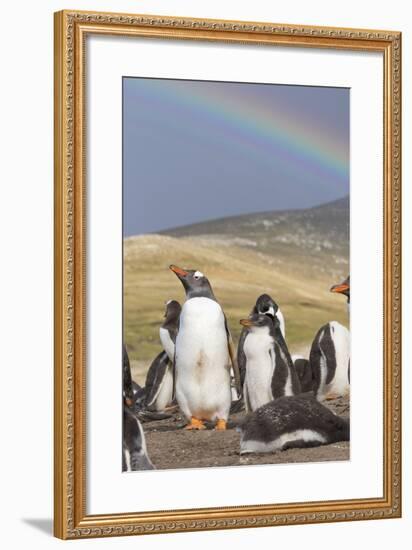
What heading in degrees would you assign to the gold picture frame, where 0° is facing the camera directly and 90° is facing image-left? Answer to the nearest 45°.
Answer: approximately 315°
